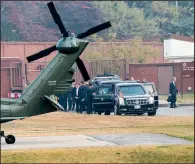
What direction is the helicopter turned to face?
to the viewer's left

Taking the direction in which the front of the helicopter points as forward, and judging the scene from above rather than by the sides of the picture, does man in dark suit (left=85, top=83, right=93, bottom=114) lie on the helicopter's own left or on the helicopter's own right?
on the helicopter's own right

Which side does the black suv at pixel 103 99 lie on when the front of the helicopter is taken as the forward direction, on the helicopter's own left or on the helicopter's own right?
on the helicopter's own right

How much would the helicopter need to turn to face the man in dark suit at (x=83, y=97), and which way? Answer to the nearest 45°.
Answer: approximately 90° to its right
